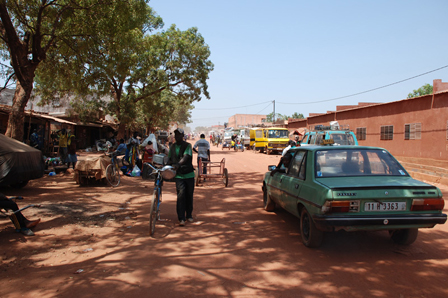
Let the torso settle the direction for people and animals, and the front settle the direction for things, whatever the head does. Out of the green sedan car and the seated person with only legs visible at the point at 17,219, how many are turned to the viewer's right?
1

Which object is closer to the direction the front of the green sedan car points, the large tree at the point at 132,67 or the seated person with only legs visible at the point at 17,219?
the large tree

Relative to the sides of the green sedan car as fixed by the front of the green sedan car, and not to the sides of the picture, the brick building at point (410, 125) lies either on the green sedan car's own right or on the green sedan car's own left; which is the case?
on the green sedan car's own right

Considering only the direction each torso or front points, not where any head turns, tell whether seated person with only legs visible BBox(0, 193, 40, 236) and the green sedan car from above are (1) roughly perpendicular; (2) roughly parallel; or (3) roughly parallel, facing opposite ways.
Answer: roughly perpendicular

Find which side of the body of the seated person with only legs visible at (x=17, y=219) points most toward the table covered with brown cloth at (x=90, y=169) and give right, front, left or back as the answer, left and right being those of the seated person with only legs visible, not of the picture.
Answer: left

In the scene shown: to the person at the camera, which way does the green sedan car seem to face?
facing away from the viewer and to the left of the viewer

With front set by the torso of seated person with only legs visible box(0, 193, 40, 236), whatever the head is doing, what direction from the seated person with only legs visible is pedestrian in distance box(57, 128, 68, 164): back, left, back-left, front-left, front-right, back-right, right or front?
left

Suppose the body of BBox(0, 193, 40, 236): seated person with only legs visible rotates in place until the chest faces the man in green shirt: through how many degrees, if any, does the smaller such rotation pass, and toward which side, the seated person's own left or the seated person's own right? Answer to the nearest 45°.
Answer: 0° — they already face them

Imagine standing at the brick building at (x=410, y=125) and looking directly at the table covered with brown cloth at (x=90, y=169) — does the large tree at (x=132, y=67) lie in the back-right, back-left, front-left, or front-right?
front-right

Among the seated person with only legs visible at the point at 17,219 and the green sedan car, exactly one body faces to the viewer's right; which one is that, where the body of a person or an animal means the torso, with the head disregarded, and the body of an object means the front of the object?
the seated person with only legs visible

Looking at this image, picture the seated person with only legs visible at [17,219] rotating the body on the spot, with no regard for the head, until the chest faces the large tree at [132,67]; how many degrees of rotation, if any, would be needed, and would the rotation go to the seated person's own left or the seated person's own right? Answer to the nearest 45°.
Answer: approximately 90° to the seated person's own left

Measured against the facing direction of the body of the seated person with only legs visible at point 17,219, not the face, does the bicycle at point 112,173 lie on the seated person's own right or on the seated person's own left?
on the seated person's own left

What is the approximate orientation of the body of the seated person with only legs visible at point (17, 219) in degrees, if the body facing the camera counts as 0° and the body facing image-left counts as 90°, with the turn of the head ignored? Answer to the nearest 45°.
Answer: approximately 270°

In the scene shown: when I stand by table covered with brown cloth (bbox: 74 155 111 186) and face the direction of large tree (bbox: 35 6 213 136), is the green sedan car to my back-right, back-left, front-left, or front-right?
back-right
